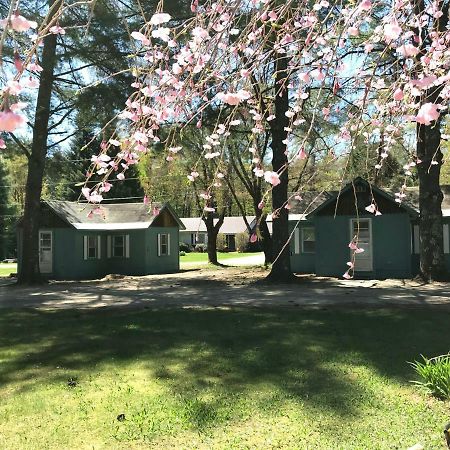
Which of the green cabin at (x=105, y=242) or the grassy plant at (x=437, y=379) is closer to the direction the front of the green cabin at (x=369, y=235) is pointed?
the grassy plant

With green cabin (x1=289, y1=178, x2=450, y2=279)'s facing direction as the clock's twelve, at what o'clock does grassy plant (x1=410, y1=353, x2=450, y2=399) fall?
The grassy plant is roughly at 12 o'clock from the green cabin.

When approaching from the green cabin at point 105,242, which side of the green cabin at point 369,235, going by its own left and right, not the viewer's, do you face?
right

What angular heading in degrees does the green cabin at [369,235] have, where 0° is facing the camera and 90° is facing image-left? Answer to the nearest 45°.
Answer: approximately 0°
